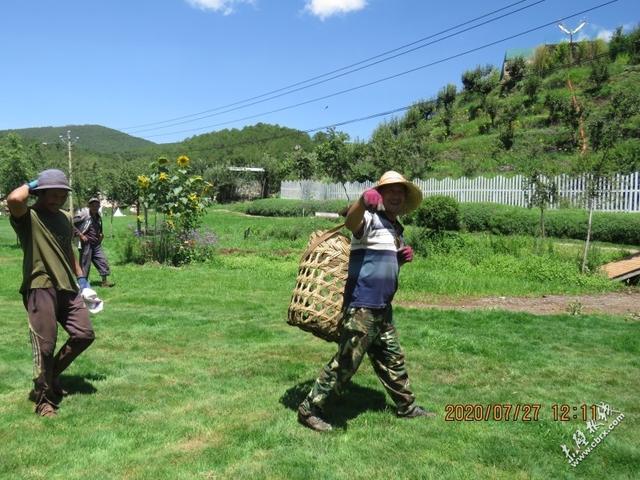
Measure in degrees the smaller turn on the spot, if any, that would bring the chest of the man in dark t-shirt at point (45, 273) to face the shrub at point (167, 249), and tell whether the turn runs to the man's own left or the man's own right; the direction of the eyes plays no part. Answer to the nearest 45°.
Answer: approximately 135° to the man's own left

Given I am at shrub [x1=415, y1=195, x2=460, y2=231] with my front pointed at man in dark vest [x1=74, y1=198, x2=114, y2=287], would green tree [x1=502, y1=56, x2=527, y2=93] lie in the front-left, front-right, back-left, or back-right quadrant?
back-right

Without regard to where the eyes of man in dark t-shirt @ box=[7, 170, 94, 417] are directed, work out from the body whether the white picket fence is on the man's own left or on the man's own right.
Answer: on the man's own left

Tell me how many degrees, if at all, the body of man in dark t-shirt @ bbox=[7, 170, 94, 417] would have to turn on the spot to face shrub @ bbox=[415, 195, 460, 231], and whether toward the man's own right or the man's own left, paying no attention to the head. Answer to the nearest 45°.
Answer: approximately 90° to the man's own left

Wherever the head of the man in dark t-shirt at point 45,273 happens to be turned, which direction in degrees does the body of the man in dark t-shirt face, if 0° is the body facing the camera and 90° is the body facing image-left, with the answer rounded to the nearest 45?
approximately 315°

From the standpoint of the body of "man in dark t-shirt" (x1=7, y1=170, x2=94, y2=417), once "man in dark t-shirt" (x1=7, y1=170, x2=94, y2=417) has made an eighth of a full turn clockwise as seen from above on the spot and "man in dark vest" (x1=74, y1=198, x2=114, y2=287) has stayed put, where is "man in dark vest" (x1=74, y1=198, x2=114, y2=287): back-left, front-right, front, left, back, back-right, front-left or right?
back

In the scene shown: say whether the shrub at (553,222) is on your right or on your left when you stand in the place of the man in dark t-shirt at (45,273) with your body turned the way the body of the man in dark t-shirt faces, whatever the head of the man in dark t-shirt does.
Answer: on your left

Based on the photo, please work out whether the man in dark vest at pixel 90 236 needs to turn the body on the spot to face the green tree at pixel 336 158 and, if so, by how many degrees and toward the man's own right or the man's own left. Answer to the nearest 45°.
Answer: approximately 90° to the man's own left

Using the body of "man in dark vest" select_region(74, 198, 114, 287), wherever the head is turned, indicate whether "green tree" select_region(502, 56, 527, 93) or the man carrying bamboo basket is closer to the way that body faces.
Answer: the man carrying bamboo basket

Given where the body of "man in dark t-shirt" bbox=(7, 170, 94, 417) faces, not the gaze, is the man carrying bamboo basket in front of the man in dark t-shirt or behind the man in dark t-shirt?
in front

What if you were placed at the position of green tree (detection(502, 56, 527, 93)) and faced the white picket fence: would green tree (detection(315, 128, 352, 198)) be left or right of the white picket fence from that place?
right
